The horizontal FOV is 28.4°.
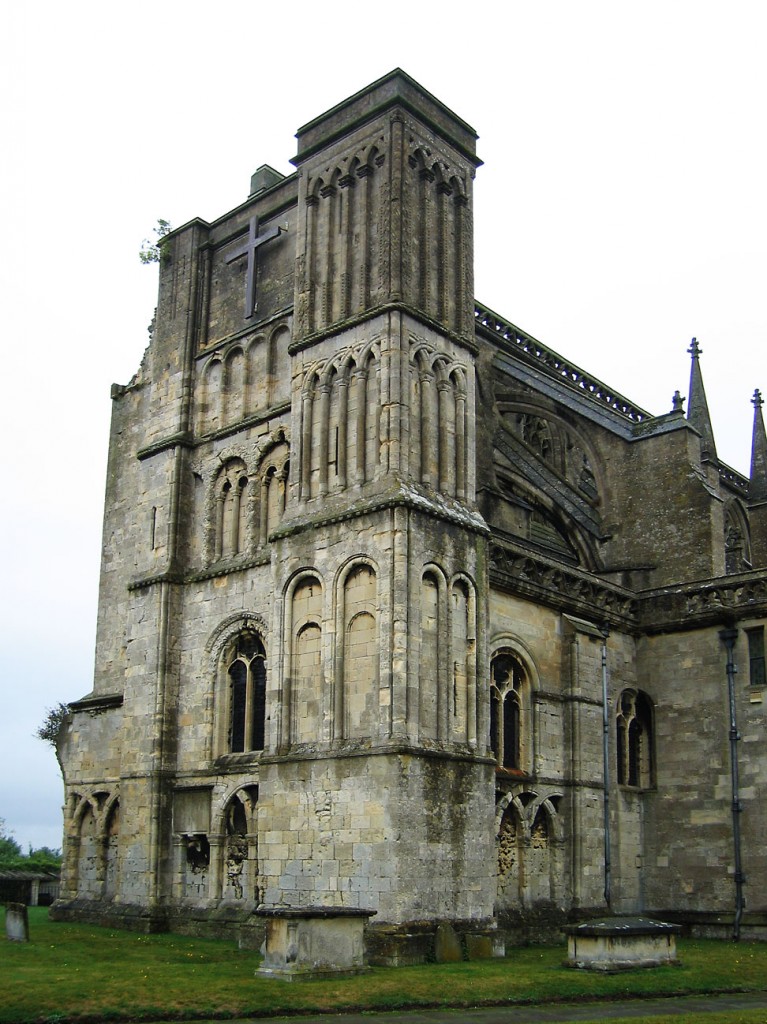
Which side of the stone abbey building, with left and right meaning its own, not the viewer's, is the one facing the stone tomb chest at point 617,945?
left

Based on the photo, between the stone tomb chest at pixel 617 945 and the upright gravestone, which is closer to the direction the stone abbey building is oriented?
the upright gravestone

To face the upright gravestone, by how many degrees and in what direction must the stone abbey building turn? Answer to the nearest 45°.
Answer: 0° — it already faces it

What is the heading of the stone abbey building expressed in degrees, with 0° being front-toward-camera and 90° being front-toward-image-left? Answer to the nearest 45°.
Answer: approximately 45°
